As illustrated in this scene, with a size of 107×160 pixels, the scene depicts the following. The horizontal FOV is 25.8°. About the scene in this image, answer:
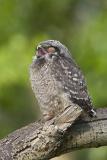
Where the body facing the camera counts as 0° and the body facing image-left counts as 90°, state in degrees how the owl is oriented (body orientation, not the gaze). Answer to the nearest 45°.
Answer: approximately 45°
